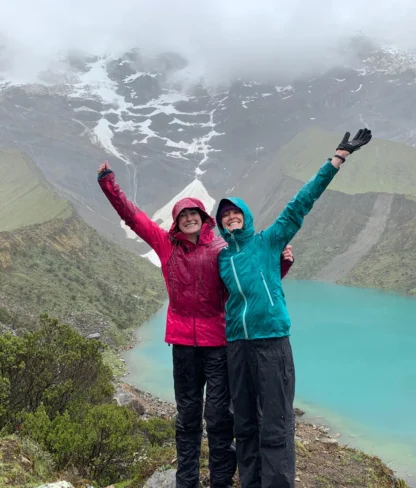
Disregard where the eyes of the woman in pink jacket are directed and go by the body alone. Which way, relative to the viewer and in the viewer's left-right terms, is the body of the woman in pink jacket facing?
facing the viewer

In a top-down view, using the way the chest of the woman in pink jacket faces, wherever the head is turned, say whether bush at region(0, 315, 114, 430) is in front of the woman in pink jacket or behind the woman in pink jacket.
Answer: behind

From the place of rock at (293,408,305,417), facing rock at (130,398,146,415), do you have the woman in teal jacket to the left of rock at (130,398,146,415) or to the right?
left

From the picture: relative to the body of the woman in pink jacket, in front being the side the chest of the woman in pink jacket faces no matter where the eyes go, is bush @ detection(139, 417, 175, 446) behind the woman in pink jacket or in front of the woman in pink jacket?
behind

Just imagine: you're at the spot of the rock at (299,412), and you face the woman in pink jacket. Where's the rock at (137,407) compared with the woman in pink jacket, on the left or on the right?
right
